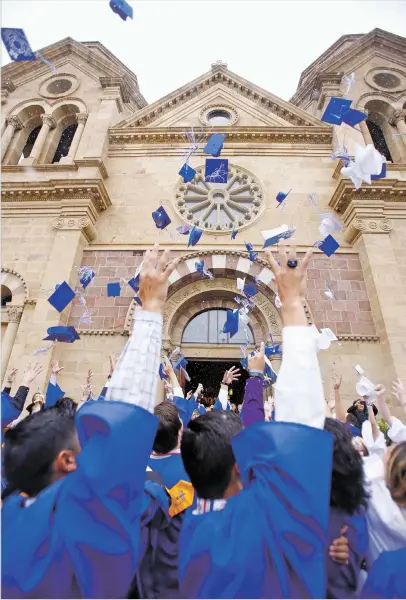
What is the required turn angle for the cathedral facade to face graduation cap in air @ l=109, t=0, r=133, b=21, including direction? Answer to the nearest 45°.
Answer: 0° — it already faces it

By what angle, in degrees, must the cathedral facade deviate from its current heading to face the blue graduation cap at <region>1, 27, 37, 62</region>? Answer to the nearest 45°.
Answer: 0° — it already faces it

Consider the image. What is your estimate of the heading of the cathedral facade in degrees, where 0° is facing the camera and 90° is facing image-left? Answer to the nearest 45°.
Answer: approximately 0°

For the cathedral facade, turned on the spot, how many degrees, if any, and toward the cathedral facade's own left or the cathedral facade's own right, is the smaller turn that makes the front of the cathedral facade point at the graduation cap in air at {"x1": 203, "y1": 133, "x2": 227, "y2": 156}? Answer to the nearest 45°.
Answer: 0° — it already faces it

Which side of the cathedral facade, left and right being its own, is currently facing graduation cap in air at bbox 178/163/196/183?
front

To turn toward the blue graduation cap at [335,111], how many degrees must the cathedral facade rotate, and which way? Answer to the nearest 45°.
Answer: approximately 45° to its left
